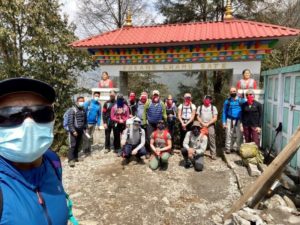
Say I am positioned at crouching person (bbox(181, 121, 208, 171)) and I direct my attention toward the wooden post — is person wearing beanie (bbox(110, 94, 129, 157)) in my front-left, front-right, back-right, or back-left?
back-right

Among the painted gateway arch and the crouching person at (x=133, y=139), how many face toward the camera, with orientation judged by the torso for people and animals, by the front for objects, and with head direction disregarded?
2

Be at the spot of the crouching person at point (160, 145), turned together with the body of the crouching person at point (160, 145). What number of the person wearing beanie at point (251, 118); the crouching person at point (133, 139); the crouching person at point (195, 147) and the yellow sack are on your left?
3

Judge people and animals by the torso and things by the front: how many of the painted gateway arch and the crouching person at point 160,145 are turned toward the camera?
2

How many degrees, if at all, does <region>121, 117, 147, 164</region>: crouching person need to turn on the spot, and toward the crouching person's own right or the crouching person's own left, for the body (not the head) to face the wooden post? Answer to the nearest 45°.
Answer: approximately 45° to the crouching person's own left

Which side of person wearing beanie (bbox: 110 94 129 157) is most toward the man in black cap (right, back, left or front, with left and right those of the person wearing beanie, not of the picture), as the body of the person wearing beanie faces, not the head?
front

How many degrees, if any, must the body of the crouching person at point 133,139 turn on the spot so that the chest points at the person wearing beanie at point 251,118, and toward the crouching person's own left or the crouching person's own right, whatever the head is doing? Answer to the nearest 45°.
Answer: approximately 90° to the crouching person's own left

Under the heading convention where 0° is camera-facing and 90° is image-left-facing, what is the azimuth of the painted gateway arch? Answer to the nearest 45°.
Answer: approximately 0°

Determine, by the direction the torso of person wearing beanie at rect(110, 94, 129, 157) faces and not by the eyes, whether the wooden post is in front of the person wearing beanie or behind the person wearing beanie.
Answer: in front
